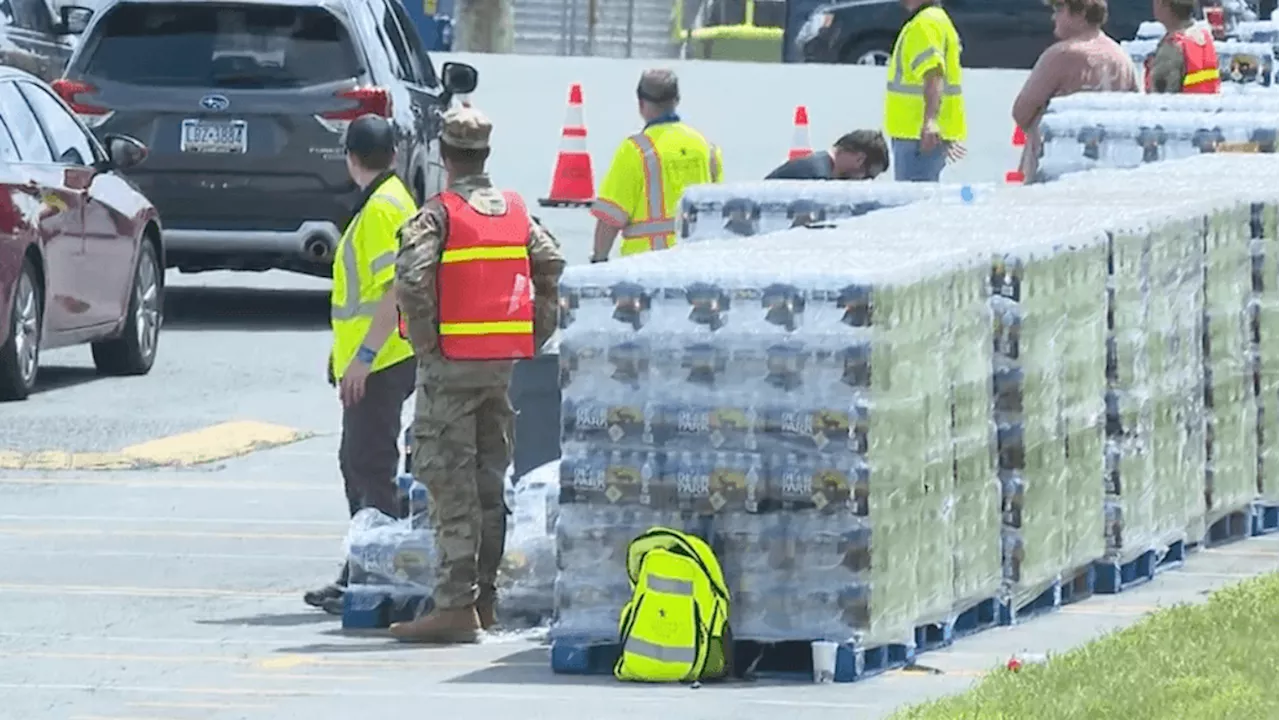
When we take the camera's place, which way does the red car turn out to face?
facing away from the viewer and to the right of the viewer

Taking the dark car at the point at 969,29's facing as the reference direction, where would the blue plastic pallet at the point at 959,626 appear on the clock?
The blue plastic pallet is roughly at 9 o'clock from the dark car.

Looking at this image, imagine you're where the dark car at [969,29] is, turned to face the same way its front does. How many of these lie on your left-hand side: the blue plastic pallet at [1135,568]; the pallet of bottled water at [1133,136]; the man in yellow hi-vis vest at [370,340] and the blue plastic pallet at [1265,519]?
4

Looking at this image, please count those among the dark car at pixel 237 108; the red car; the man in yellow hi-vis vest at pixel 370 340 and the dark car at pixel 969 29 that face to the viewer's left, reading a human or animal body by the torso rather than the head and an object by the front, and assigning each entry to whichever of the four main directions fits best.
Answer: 2

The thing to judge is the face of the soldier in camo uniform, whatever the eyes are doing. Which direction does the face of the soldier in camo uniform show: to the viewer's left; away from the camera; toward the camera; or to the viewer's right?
away from the camera

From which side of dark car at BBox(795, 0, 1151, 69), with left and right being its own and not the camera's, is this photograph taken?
left

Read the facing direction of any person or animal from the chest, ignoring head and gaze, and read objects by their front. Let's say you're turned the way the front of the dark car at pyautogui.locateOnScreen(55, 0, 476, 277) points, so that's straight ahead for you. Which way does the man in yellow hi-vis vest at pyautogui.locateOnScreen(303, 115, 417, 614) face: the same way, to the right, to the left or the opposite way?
to the left

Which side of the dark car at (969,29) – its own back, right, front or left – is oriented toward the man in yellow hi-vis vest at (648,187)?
left

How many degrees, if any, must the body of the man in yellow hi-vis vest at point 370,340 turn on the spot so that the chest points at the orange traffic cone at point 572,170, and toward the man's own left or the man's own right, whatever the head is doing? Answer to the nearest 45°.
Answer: approximately 90° to the man's own right

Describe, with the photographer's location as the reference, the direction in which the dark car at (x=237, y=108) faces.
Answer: facing away from the viewer

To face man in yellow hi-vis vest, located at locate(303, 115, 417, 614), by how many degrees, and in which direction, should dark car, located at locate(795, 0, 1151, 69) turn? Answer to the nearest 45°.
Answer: approximately 90° to its left

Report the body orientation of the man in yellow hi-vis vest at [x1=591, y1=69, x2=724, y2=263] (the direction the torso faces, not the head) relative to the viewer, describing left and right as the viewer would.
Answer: facing away from the viewer and to the left of the viewer
